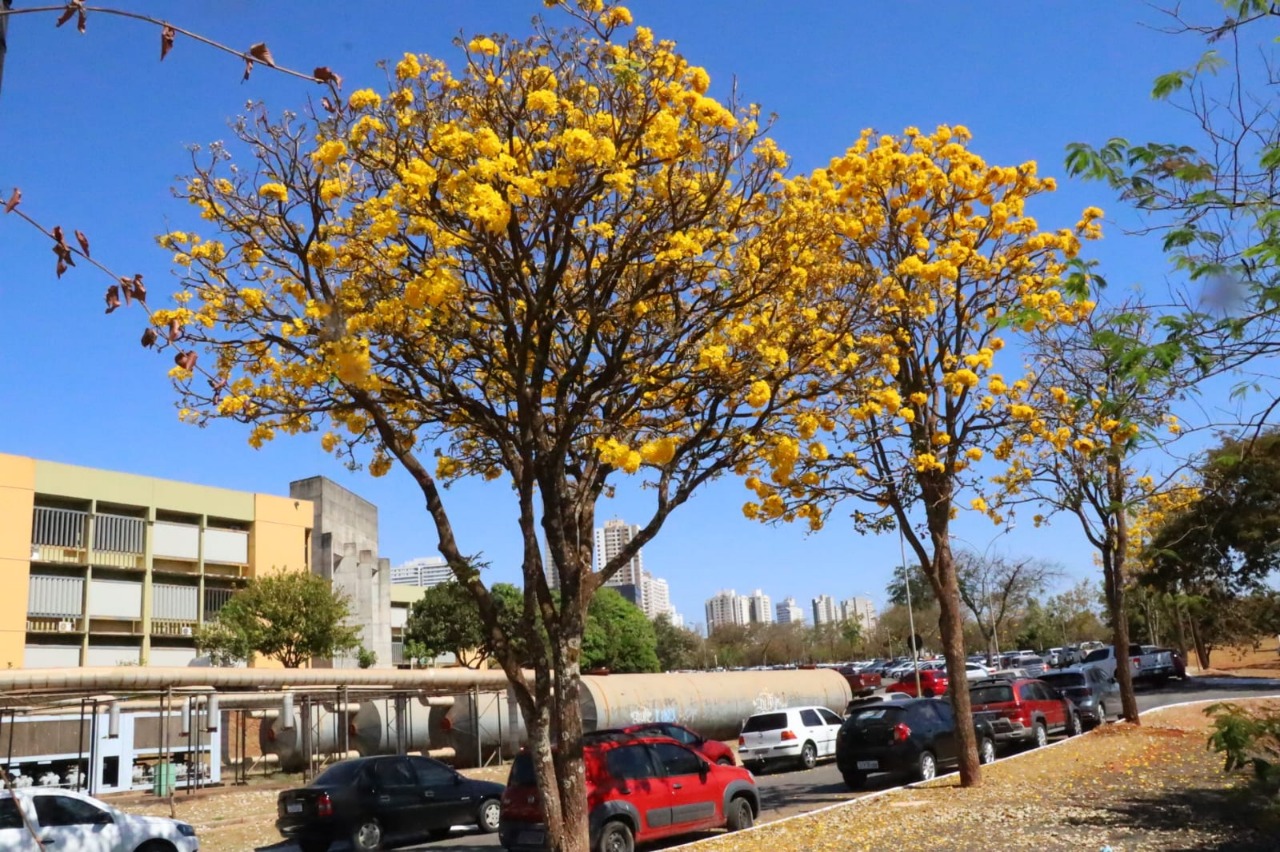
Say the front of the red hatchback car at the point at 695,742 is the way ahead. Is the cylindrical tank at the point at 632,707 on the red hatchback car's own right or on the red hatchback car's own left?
on the red hatchback car's own left

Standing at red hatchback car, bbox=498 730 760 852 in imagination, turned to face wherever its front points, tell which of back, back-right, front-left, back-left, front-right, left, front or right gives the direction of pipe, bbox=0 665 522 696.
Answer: left

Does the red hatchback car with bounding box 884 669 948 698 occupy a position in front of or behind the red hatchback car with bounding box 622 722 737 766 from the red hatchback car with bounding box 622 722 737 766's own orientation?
in front

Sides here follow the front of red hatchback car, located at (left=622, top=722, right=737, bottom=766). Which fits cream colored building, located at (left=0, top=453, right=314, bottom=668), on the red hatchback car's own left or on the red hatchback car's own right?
on the red hatchback car's own left

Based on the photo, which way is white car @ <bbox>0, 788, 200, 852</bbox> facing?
to the viewer's right

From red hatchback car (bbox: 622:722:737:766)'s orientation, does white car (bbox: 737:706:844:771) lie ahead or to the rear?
ahead

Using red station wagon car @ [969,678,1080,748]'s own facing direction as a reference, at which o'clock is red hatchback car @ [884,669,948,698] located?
red hatchback car @ [884,669,948,698] is roughly at 10 o'clock from red station wagon car @ [969,678,1080,748].

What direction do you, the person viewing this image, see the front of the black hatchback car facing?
facing away from the viewer and to the right of the viewer

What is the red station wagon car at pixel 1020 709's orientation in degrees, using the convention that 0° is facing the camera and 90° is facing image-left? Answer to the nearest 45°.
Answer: approximately 225°

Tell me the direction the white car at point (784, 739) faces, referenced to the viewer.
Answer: facing away from the viewer and to the right of the viewer

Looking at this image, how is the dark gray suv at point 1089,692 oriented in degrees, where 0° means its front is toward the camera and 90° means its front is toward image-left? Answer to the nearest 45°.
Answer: approximately 225°

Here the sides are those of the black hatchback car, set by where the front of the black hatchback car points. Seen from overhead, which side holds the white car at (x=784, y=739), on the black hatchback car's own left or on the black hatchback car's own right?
on the black hatchback car's own left
